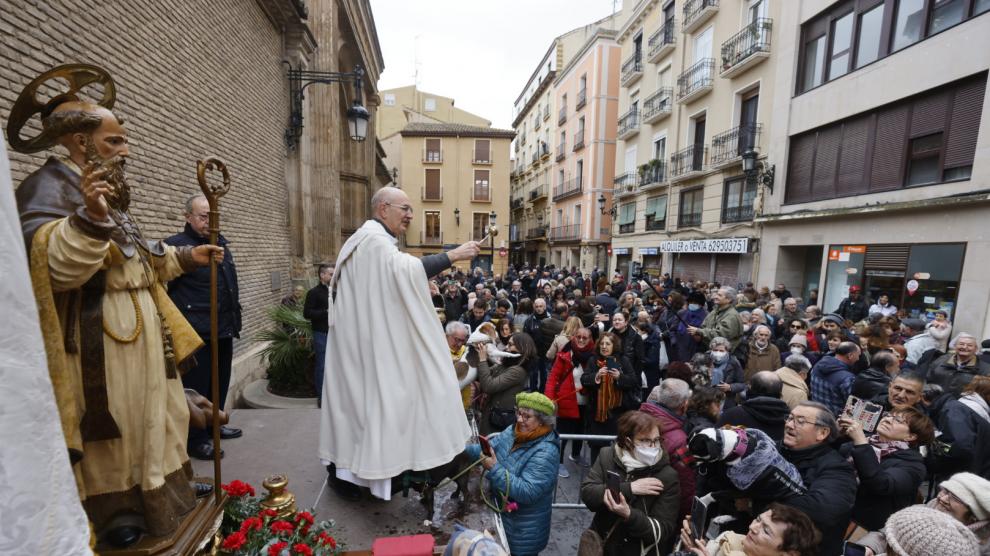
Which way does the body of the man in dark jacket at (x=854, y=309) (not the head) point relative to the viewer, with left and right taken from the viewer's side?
facing the viewer and to the left of the viewer

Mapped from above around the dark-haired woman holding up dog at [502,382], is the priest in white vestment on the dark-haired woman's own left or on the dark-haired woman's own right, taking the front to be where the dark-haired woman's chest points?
on the dark-haired woman's own left

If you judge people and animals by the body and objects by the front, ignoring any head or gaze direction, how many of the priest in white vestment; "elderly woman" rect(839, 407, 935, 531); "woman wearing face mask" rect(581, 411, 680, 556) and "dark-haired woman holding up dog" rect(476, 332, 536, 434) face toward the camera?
1

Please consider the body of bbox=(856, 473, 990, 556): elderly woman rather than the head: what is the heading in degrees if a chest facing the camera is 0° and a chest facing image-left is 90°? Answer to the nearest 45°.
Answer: approximately 90°

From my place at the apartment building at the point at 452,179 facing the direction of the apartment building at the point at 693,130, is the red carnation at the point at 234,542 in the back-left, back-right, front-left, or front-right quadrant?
front-right

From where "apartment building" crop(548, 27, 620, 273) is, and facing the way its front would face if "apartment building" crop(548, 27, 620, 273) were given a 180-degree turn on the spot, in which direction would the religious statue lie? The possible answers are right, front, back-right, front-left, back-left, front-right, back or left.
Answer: back-right

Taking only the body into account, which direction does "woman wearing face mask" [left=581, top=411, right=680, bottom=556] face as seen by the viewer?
toward the camera

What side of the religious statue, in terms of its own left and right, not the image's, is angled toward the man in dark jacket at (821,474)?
front

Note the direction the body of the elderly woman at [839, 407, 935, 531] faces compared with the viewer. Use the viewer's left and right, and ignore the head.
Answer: facing to the left of the viewer

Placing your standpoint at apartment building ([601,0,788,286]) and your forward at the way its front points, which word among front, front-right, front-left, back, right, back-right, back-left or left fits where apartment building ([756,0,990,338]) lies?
left

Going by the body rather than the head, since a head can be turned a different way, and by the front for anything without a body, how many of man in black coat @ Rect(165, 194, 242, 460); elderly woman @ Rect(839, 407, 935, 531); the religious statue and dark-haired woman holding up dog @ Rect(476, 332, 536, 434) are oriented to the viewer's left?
2

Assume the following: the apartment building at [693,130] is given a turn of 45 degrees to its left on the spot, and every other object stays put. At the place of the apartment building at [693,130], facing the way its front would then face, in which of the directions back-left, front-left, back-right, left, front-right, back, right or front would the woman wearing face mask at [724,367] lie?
front

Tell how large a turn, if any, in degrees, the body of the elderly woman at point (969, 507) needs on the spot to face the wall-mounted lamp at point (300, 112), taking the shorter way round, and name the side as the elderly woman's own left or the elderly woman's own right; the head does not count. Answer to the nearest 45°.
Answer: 0° — they already face it

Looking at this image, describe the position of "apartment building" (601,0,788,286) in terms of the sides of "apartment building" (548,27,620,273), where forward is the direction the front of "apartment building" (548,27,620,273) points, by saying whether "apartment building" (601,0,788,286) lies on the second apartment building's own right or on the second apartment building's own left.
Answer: on the second apartment building's own left
